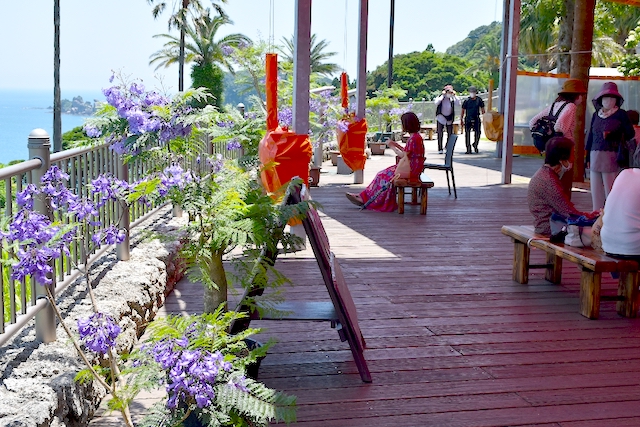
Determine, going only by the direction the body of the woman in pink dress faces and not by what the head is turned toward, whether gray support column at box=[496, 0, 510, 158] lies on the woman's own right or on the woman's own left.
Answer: on the woman's own right

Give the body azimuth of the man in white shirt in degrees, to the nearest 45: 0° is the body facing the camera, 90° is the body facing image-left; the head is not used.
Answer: approximately 0°

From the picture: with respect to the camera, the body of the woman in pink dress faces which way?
to the viewer's left

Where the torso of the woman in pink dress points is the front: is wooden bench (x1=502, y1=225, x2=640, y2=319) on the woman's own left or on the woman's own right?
on the woman's own left

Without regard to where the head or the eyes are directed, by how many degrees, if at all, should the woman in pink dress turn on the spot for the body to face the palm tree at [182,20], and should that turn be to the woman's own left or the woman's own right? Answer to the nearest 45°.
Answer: approximately 90° to the woman's own right

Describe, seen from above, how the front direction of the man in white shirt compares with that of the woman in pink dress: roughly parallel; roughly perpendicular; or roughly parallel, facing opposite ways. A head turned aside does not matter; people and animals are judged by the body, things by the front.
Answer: roughly perpendicular

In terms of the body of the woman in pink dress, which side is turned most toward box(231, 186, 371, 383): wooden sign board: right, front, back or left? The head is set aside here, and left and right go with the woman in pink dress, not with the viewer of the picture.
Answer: left

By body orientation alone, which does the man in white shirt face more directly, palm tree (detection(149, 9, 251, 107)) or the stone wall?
the stone wall
